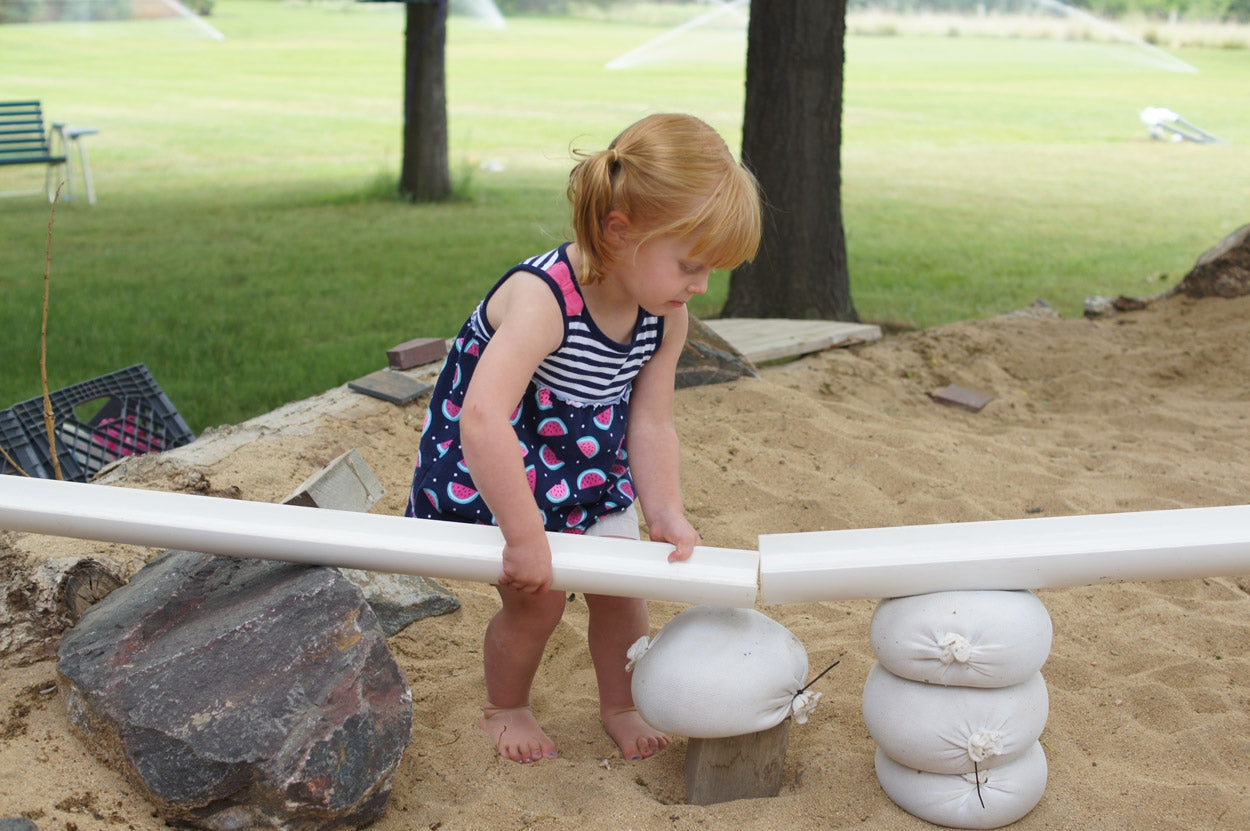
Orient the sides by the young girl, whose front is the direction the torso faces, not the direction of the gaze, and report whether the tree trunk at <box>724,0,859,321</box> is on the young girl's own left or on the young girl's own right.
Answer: on the young girl's own left

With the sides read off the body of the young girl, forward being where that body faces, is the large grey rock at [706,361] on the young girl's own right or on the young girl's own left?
on the young girl's own left

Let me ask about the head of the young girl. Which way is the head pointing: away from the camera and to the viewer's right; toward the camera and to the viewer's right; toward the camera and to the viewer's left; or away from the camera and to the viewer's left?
toward the camera and to the viewer's right

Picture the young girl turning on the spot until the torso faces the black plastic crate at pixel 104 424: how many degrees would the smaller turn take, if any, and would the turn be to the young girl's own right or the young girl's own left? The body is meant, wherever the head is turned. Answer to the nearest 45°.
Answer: approximately 180°

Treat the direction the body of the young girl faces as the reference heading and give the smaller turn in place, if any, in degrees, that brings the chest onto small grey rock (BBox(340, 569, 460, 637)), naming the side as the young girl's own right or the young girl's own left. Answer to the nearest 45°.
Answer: approximately 180°

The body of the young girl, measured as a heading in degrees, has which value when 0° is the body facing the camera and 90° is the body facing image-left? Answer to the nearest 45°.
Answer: approximately 315°

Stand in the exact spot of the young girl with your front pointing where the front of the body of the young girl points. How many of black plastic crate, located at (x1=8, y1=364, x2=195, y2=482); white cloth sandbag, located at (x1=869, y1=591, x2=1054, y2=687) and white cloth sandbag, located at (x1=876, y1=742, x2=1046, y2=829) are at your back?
1

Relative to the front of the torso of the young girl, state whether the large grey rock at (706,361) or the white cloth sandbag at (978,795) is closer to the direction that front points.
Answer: the white cloth sandbag

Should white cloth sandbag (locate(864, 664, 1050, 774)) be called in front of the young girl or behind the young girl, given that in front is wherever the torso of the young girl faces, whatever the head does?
in front
